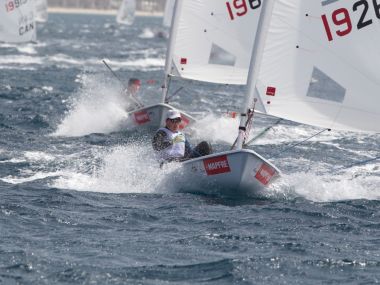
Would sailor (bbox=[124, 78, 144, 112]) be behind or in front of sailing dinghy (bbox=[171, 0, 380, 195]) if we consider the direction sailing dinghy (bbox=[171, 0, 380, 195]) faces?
behind

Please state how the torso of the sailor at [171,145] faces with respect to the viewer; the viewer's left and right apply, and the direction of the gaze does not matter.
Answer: facing the viewer and to the right of the viewer

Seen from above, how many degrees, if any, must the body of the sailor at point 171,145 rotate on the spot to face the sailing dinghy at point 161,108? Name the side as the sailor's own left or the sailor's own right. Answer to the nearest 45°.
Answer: approximately 135° to the sailor's own left

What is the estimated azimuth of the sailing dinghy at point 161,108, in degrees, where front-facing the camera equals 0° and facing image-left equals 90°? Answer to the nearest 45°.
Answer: approximately 0°

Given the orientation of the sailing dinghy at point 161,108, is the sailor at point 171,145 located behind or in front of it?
in front
